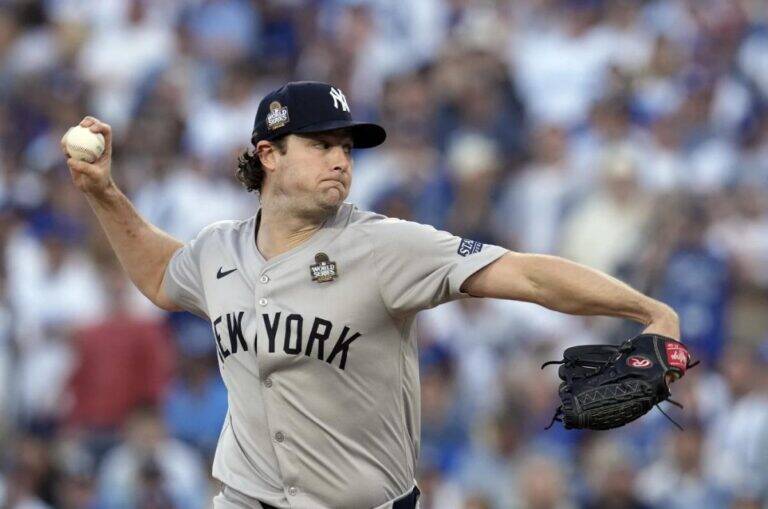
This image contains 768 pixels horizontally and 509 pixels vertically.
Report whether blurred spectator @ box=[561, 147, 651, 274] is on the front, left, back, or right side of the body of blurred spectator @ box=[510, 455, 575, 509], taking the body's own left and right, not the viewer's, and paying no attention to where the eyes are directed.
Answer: back

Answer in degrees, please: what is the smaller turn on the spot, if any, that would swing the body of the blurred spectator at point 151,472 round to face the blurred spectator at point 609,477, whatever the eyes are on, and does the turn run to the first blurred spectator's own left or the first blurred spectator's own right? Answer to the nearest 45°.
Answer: approximately 90° to the first blurred spectator's own left

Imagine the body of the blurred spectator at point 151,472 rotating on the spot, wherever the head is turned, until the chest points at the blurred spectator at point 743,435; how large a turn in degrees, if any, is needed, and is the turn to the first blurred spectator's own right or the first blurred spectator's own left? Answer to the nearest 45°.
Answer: approximately 90° to the first blurred spectator's own left

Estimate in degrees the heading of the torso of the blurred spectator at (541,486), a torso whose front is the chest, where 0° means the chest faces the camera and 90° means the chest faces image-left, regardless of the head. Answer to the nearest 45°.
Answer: approximately 0°

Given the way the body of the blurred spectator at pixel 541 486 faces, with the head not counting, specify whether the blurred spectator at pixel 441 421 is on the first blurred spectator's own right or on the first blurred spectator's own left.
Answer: on the first blurred spectator's own right

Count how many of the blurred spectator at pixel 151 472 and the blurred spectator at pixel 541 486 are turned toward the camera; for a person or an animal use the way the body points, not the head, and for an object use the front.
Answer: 2

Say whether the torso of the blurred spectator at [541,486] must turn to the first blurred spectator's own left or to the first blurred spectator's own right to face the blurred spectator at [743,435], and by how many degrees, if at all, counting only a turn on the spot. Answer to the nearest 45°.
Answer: approximately 90° to the first blurred spectator's own left

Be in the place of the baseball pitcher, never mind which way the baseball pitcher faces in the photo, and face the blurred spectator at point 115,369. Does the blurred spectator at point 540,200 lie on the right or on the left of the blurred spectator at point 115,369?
right

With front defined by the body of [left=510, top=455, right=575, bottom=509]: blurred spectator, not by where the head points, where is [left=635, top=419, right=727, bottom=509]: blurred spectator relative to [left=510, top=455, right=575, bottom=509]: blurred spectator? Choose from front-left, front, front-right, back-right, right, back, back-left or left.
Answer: left

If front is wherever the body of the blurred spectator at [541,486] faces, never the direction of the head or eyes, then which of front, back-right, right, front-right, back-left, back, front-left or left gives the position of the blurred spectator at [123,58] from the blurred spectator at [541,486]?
back-right
